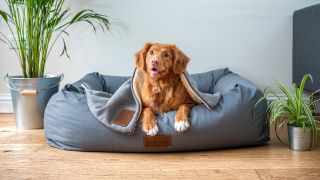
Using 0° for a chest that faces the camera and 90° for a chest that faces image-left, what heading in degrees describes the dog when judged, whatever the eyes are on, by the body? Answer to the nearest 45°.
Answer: approximately 0°

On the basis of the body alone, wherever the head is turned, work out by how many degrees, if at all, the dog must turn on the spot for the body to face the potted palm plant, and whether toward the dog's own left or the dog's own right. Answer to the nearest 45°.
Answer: approximately 135° to the dog's own right
